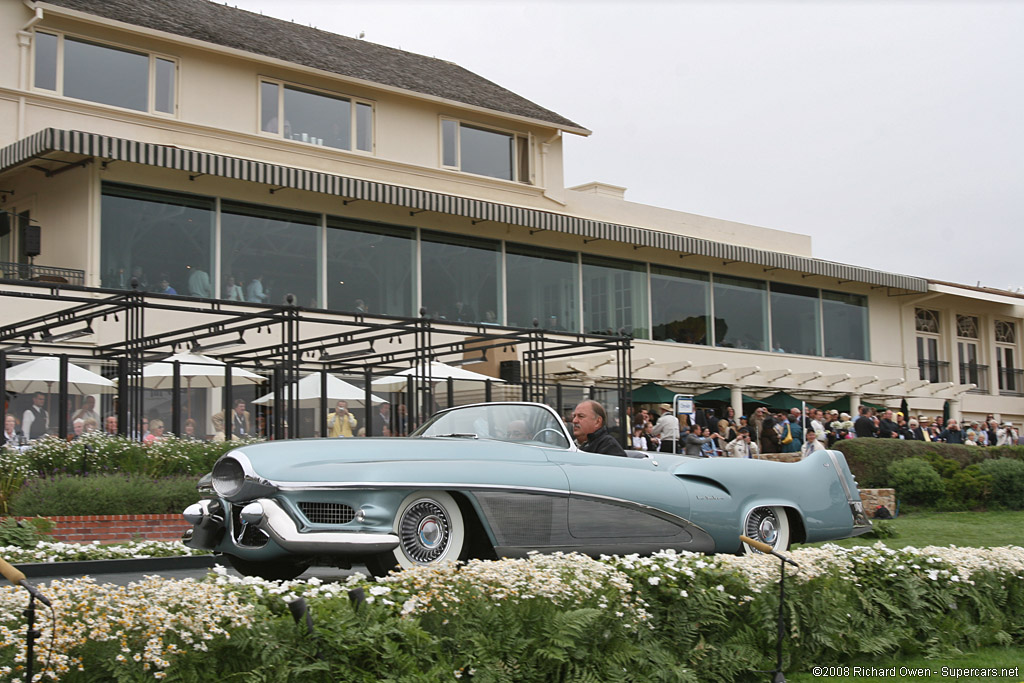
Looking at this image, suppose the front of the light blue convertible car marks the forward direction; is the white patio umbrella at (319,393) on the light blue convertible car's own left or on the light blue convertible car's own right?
on the light blue convertible car's own right

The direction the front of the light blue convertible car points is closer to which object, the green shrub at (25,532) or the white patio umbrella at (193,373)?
the green shrub

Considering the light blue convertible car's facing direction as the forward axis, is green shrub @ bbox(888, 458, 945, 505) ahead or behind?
behind

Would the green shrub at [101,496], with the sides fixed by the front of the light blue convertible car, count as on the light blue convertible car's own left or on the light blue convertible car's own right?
on the light blue convertible car's own right

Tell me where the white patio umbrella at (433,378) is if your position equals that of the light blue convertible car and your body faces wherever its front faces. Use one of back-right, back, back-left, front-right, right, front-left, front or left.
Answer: back-right

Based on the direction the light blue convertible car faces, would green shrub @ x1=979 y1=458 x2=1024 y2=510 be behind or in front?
behind

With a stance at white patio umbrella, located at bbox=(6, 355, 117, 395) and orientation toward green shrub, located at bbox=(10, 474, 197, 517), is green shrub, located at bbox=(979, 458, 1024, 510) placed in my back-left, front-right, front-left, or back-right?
front-left

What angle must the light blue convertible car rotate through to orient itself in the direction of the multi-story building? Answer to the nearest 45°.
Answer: approximately 135° to its right

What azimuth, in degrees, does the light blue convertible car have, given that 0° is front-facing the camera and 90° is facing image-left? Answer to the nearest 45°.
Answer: approximately 45°
